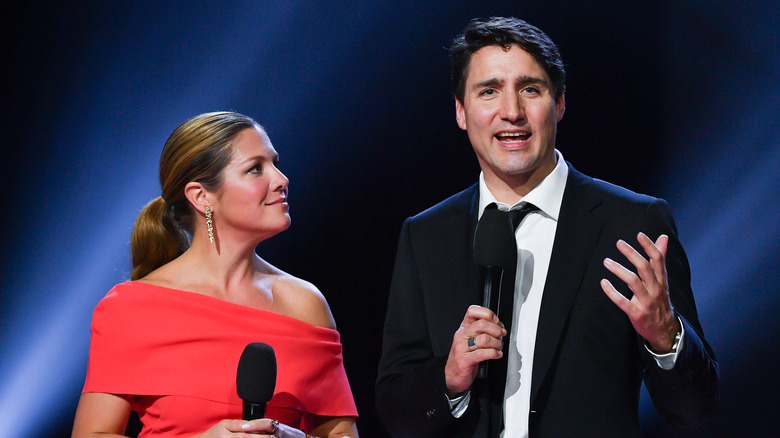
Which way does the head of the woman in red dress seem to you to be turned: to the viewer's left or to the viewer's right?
to the viewer's right

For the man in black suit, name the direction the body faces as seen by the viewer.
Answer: toward the camera

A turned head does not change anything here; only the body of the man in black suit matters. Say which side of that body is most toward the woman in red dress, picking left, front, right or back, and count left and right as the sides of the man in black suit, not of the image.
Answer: right
